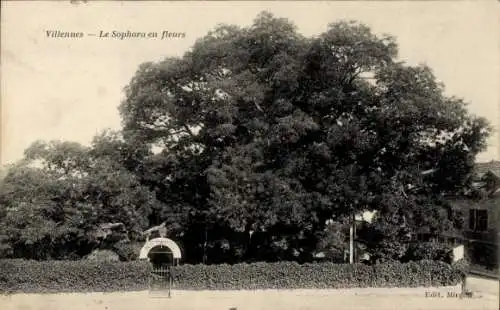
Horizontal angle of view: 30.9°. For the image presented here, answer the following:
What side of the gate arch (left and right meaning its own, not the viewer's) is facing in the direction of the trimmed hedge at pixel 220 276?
left

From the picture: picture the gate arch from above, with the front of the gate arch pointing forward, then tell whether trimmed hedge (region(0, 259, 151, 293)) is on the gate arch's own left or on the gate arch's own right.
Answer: on the gate arch's own right

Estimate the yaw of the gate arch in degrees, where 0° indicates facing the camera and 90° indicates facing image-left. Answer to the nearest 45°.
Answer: approximately 0°

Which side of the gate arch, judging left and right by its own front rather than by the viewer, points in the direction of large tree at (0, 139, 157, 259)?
right
